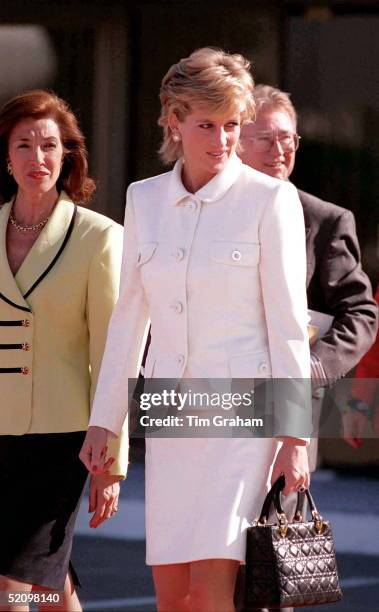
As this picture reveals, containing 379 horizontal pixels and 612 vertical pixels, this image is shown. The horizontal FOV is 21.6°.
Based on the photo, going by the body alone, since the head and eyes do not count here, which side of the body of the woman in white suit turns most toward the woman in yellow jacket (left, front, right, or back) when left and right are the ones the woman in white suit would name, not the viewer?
right

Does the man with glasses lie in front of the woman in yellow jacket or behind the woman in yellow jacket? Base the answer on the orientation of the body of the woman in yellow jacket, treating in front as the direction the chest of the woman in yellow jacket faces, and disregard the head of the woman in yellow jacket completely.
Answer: behind

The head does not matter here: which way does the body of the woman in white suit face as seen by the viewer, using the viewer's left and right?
facing the viewer and to the left of the viewer

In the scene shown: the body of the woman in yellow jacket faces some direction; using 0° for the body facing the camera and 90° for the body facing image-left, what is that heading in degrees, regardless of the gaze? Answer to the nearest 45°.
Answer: approximately 45°

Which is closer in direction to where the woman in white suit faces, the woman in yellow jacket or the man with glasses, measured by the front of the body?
the woman in yellow jacket

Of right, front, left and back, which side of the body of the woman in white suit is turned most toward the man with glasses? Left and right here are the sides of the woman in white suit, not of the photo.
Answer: back

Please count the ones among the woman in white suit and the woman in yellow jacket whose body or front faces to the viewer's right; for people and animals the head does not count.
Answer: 0
